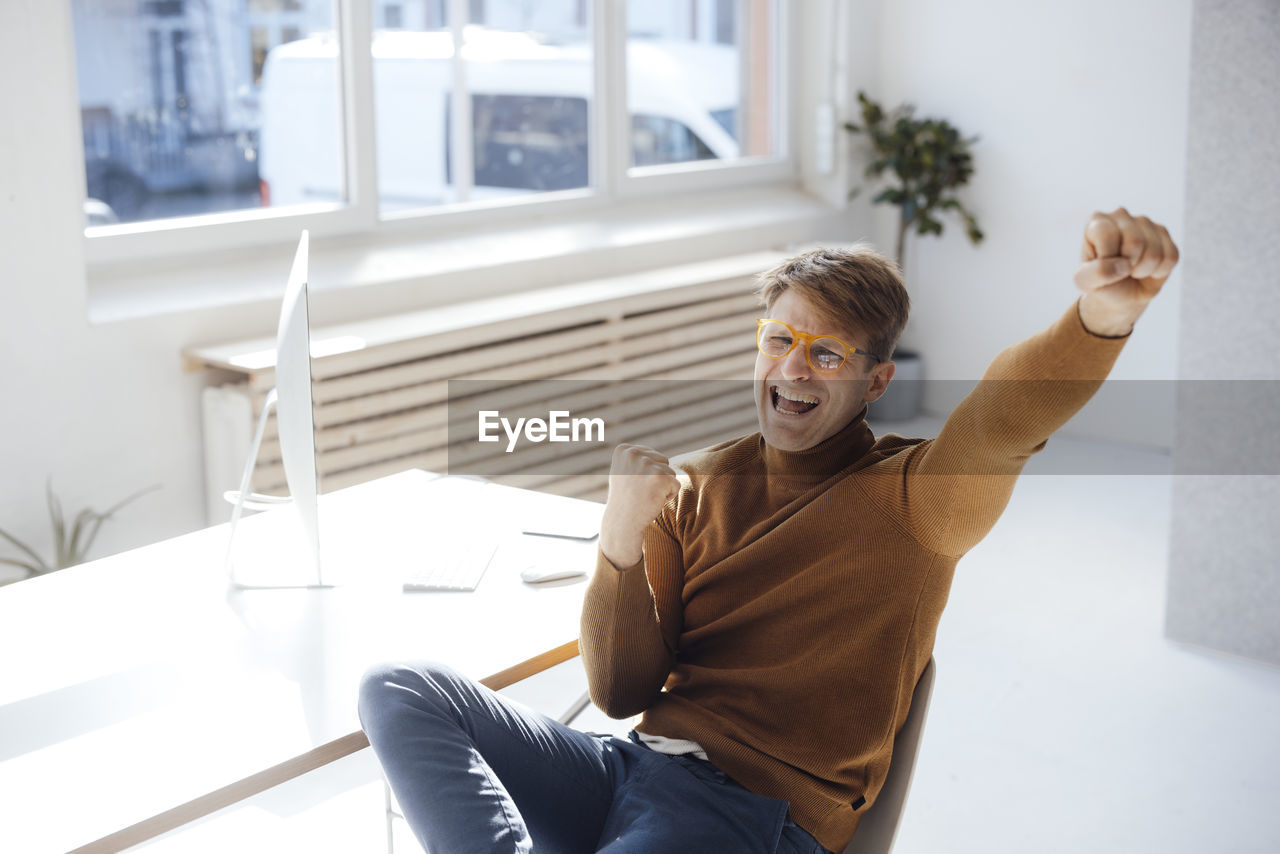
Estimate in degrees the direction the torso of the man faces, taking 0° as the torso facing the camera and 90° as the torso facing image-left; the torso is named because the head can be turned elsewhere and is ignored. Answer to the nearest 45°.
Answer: approximately 45°

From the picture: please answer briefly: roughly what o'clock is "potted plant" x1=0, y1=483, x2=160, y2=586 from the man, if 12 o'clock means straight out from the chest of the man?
The potted plant is roughly at 3 o'clock from the man.

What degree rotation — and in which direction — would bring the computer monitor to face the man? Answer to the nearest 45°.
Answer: approximately 45° to its right

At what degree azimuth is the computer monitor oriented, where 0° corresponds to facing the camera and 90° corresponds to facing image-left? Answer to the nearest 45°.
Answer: approximately 270°

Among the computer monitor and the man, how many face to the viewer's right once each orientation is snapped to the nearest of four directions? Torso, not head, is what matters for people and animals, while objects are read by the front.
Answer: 1

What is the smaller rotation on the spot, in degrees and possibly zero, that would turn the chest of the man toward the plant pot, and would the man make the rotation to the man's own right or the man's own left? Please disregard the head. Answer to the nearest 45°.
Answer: approximately 135° to the man's own right

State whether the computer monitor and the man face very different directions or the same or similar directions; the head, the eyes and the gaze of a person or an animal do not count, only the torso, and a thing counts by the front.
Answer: very different directions
